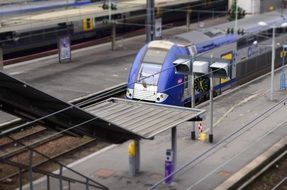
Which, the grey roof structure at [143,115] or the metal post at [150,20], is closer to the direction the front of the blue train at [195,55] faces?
the grey roof structure

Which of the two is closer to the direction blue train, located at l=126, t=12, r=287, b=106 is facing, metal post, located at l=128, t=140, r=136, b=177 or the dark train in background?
the metal post

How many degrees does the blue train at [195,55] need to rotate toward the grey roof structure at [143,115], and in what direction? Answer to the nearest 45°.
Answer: approximately 45° to its left

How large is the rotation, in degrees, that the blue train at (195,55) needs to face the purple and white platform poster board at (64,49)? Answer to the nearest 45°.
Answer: approximately 90° to its right

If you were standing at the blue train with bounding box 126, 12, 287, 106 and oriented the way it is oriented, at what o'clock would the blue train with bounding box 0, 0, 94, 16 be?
the blue train with bounding box 0, 0, 94, 16 is roughly at 3 o'clock from the blue train with bounding box 126, 12, 287, 106.

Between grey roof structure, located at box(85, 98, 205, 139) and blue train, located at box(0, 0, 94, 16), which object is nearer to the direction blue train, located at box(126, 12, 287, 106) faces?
the grey roof structure

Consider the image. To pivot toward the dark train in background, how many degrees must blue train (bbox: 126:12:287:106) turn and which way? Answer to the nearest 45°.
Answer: approximately 90° to its right

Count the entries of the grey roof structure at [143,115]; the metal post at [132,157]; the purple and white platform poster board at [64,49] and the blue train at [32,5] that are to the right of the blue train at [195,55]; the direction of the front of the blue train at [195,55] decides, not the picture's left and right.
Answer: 2

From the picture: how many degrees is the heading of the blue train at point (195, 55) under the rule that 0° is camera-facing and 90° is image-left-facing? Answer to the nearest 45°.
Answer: approximately 45°
